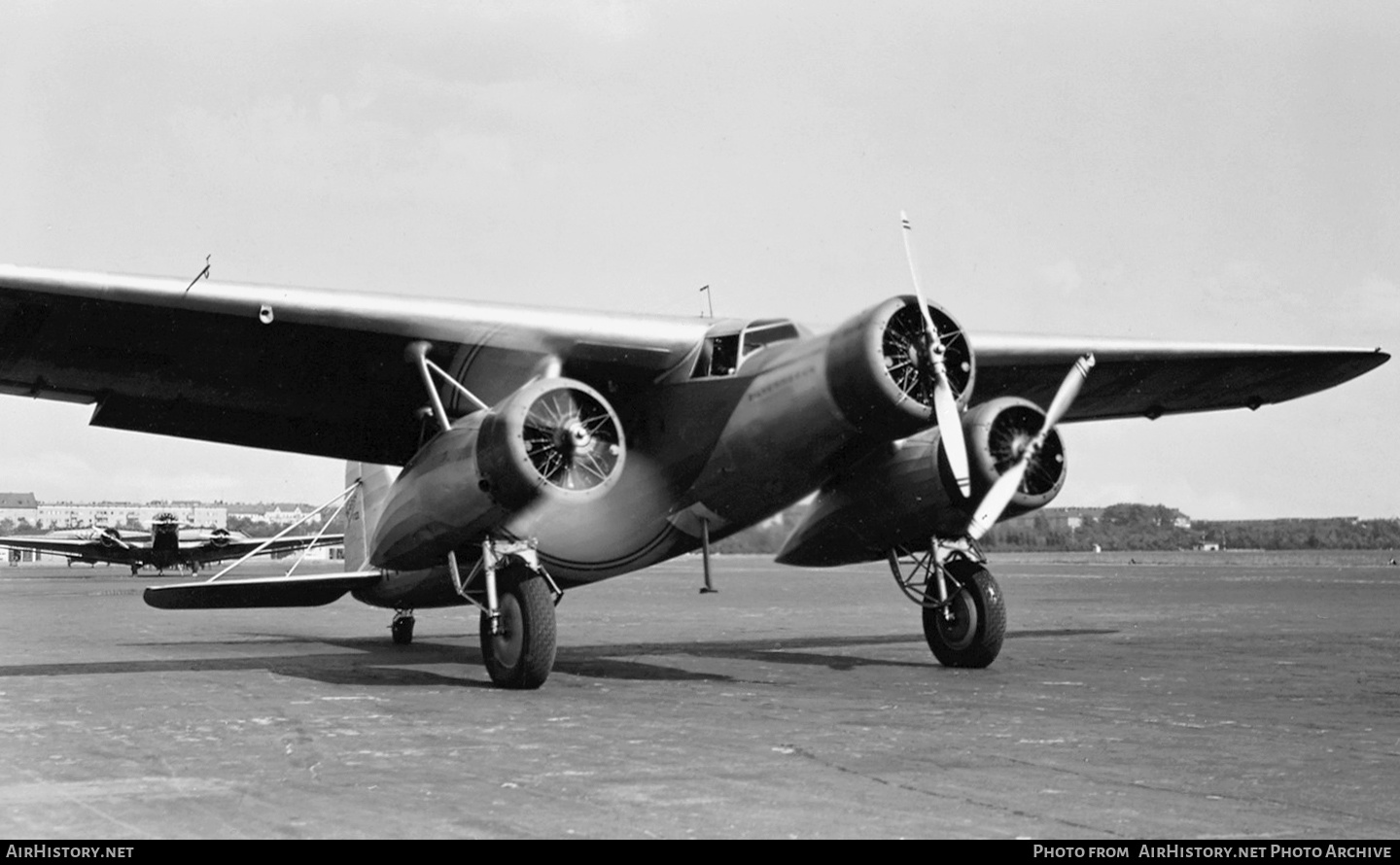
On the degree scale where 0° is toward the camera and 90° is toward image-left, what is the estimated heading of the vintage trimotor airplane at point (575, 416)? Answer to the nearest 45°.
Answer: approximately 315°

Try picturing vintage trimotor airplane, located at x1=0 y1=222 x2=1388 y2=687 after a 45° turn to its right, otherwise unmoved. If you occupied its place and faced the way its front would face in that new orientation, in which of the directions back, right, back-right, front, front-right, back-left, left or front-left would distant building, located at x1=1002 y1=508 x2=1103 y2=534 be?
back-left
